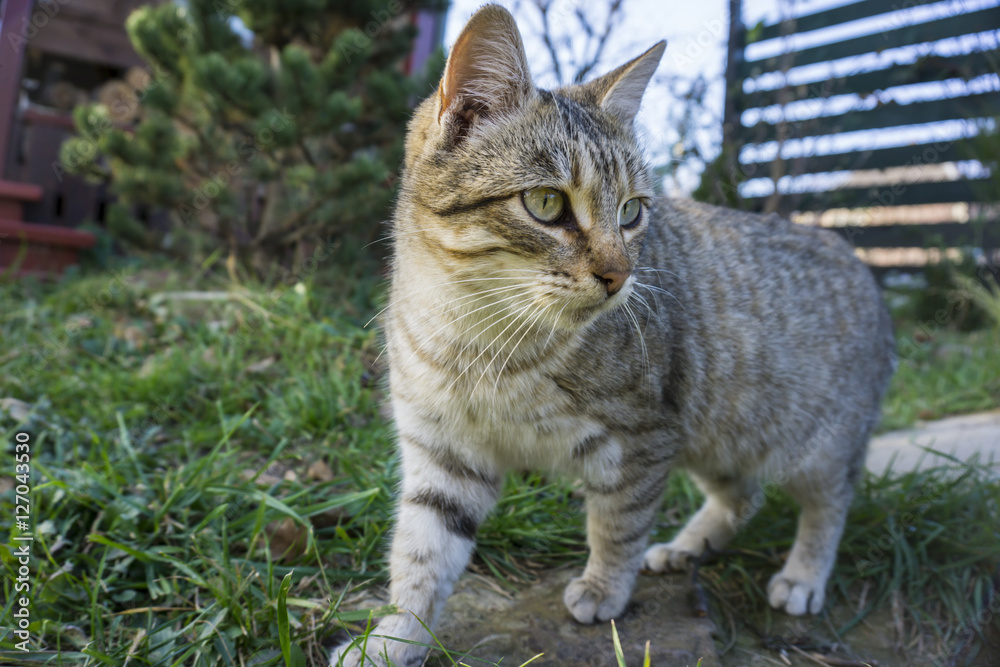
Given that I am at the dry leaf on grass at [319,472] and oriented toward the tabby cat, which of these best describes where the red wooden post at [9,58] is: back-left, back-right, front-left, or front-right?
back-left

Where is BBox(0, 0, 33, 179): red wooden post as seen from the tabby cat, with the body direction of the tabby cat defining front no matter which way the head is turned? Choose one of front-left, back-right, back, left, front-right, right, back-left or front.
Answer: right

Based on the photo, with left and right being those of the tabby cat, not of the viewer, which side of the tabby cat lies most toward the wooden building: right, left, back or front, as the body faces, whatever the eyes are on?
right

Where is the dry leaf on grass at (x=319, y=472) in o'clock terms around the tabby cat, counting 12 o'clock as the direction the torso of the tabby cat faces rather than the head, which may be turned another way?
The dry leaf on grass is roughly at 2 o'clock from the tabby cat.

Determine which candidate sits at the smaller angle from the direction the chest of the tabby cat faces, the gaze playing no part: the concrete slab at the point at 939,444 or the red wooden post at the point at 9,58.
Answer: the red wooden post

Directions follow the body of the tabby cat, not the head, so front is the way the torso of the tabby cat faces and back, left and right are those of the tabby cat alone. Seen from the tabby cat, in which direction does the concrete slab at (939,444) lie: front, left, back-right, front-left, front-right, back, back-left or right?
back

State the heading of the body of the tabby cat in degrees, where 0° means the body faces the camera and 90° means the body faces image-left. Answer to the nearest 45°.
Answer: approximately 45°

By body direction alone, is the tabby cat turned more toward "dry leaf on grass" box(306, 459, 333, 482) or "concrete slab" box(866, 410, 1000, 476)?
the dry leaf on grass
